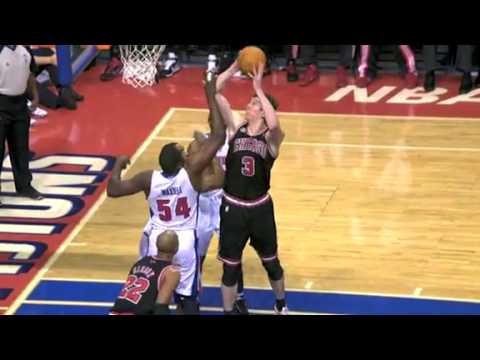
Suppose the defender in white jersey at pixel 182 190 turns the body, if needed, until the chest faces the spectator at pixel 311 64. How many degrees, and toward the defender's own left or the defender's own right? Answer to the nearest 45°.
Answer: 0° — they already face them

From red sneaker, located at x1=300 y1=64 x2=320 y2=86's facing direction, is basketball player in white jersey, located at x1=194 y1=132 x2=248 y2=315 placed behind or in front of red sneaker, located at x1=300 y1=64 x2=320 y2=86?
in front

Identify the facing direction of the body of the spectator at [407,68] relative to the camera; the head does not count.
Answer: toward the camera

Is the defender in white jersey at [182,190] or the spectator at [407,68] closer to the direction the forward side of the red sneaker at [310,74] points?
the defender in white jersey

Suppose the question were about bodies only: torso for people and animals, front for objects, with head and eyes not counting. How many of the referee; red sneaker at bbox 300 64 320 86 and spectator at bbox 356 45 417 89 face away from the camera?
0

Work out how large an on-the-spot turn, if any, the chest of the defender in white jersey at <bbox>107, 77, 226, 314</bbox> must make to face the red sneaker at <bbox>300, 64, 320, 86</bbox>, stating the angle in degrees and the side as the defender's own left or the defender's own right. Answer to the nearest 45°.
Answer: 0° — they already face it

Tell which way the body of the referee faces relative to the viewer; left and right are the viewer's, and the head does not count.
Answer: facing the viewer and to the right of the viewer

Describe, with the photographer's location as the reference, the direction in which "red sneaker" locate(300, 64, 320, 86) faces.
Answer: facing the viewer and to the left of the viewer

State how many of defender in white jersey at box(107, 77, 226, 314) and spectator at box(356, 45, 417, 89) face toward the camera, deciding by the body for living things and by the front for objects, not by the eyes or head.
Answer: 1

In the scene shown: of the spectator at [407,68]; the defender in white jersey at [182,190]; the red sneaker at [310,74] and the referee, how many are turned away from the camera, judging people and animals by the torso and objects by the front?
1

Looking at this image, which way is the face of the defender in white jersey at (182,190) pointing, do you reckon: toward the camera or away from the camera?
away from the camera

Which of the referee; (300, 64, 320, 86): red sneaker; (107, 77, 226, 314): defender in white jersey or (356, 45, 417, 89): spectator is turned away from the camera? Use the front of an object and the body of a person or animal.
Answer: the defender in white jersey

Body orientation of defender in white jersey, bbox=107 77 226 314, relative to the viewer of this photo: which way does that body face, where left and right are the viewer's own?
facing away from the viewer

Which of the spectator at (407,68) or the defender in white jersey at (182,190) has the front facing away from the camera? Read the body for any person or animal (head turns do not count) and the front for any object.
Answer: the defender in white jersey

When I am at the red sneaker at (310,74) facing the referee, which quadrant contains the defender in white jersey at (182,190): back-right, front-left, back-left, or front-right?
front-left

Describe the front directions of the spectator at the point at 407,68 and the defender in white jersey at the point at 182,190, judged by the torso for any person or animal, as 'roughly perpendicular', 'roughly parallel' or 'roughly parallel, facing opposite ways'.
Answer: roughly parallel, facing opposite ways

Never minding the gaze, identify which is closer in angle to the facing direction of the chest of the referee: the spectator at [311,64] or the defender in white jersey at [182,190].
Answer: the defender in white jersey

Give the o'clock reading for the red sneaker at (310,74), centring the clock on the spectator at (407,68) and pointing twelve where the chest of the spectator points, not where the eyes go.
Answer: The red sneaker is roughly at 3 o'clock from the spectator.
